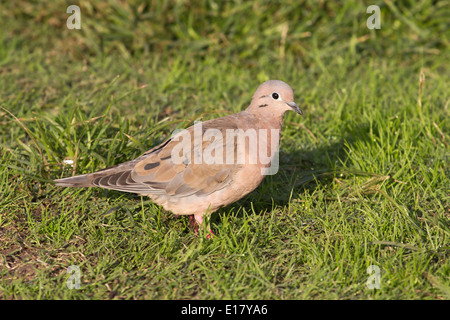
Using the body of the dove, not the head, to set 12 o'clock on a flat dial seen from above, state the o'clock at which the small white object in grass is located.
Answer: The small white object in grass is roughly at 7 o'clock from the dove.

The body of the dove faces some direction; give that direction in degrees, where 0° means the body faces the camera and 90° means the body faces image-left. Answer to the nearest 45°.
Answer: approximately 270°
